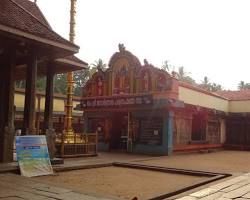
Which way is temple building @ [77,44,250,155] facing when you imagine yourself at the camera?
facing the viewer and to the left of the viewer

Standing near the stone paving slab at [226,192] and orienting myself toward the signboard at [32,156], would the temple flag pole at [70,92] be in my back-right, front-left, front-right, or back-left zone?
front-right

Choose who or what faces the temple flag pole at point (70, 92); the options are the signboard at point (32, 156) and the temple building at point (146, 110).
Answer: the temple building

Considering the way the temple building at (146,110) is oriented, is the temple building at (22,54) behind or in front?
in front

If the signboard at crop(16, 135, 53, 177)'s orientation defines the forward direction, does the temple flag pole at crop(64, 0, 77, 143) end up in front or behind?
behind

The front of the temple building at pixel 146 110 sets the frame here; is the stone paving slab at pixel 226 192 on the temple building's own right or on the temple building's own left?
on the temple building's own left

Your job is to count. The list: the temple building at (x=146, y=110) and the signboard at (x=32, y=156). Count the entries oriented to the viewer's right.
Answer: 0

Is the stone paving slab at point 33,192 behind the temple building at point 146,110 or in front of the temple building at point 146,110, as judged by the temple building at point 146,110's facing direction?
in front

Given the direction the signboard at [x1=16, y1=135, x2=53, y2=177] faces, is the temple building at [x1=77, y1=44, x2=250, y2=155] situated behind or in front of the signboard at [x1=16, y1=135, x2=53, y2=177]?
behind

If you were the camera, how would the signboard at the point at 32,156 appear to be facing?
facing the viewer

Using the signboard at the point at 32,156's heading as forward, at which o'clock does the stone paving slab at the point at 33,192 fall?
The stone paving slab is roughly at 12 o'clock from the signboard.

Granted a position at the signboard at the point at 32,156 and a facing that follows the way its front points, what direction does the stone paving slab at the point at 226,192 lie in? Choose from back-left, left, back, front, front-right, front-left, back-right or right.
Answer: front-left

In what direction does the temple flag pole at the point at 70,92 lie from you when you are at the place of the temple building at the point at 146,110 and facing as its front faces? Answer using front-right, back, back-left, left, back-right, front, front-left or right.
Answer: front
